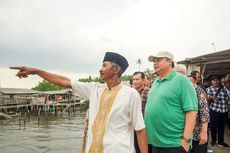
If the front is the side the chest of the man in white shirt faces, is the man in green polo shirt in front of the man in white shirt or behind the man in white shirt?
behind

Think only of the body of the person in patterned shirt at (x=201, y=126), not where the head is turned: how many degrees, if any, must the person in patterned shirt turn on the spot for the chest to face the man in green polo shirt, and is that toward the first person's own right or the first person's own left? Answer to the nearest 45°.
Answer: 0° — they already face them

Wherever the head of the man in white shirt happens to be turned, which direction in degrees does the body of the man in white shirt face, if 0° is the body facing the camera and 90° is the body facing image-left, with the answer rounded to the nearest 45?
approximately 45°

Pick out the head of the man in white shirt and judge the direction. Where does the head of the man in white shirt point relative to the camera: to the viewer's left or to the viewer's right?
to the viewer's left

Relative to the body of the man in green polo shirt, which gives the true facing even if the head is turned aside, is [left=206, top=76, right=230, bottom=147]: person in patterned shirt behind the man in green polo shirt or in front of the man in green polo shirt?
behind

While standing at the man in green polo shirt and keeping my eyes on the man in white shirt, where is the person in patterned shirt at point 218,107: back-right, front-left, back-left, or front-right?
back-right

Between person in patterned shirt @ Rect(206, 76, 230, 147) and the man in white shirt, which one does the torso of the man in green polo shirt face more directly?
the man in white shirt

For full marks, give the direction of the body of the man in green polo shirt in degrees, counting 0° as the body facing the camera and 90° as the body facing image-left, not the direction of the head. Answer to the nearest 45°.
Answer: approximately 45°

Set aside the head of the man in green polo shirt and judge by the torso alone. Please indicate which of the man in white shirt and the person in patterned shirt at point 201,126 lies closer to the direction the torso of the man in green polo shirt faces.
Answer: the man in white shirt

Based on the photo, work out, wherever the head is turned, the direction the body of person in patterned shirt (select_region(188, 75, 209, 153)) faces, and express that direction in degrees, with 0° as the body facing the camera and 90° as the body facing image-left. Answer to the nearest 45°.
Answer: approximately 45°
